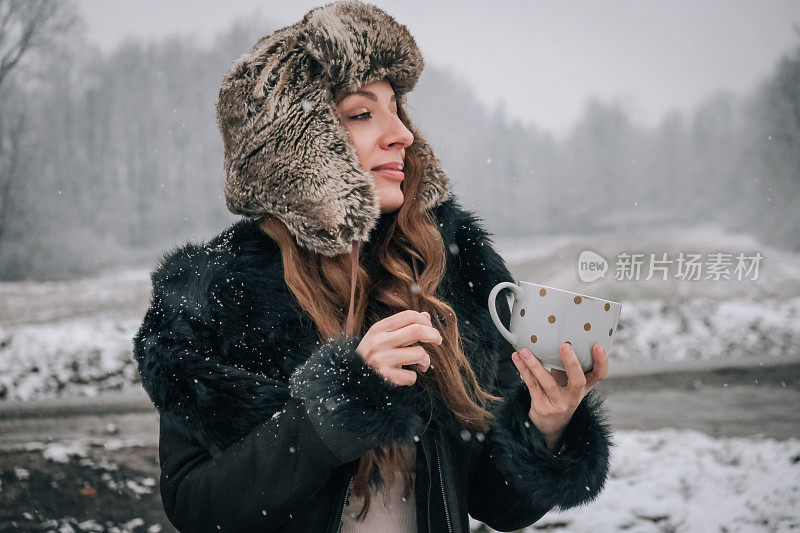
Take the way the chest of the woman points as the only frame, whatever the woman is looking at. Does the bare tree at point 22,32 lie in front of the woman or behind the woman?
behind

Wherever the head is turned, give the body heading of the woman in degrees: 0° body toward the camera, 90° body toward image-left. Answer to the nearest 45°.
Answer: approximately 315°

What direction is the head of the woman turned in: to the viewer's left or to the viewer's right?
to the viewer's right
